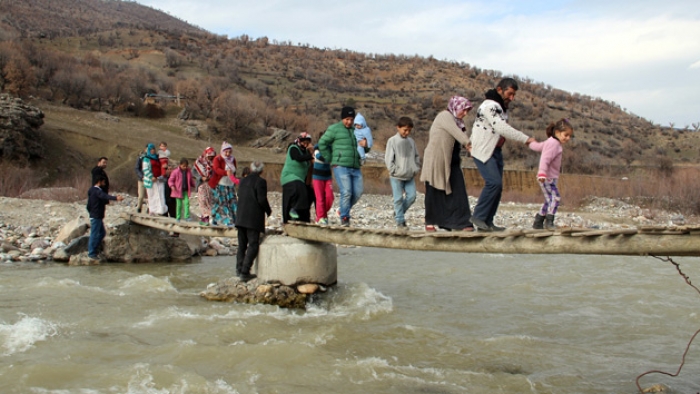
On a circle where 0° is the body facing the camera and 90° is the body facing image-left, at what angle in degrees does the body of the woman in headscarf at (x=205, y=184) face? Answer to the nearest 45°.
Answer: approximately 315°

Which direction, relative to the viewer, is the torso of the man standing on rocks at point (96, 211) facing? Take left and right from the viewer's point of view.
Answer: facing to the right of the viewer

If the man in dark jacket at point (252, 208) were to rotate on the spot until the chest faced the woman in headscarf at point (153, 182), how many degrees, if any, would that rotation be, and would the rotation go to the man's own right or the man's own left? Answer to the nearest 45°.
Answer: approximately 90° to the man's own left

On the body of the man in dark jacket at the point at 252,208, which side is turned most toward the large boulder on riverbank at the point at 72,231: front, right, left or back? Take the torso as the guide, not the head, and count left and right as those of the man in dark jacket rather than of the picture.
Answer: left
